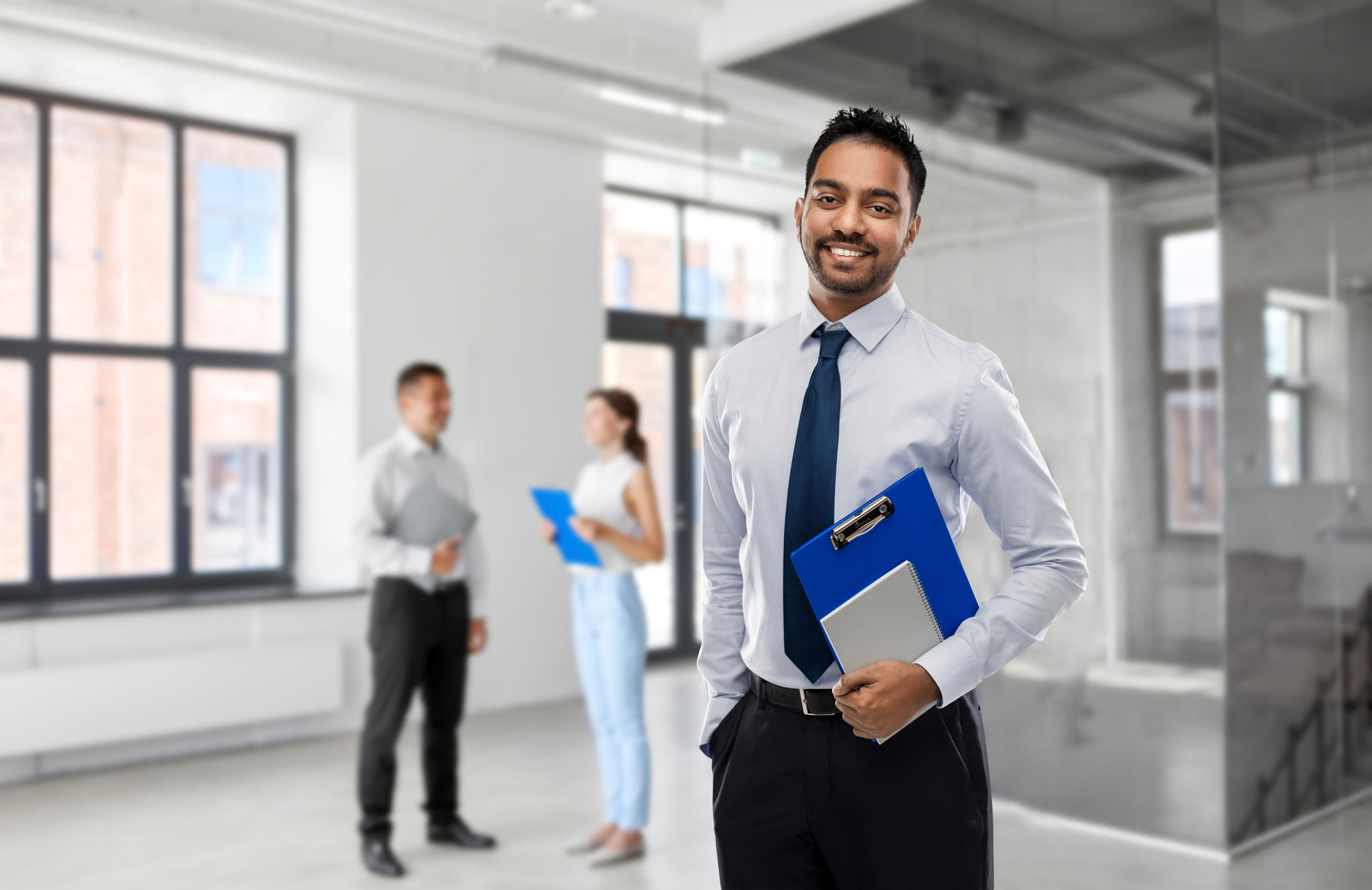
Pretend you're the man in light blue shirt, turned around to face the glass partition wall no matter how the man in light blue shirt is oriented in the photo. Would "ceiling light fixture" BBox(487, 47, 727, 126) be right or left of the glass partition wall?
left

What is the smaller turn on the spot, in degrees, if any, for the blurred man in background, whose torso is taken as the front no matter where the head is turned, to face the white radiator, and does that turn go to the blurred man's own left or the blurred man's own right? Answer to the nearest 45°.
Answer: approximately 180°

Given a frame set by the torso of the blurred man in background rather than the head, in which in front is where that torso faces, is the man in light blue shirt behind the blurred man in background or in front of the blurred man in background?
in front

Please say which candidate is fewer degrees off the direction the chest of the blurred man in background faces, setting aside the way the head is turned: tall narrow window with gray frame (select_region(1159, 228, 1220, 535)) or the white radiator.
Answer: the tall narrow window with gray frame

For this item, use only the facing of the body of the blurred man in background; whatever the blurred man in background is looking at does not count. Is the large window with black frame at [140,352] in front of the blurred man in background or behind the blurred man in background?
behind

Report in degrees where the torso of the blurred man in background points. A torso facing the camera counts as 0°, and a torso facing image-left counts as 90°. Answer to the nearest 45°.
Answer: approximately 315°

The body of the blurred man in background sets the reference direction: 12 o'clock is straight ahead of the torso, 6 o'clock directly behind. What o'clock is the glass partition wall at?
The glass partition wall is roughly at 11 o'clock from the blurred man in background.

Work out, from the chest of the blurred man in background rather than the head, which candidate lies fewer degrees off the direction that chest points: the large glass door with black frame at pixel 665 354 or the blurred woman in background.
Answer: the blurred woman in background

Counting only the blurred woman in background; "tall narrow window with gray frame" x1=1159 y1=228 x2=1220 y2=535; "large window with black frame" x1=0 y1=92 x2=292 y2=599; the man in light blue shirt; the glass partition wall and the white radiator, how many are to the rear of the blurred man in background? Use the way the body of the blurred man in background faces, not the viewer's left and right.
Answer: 2

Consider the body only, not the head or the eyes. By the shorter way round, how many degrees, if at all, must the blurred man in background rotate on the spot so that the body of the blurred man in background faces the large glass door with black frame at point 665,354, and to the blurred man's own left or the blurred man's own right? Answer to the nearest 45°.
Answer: approximately 90° to the blurred man's own left
